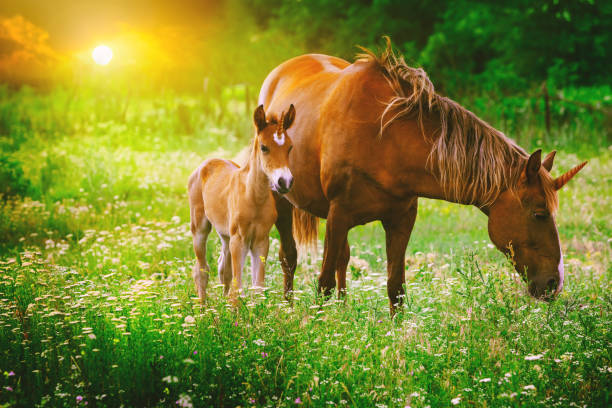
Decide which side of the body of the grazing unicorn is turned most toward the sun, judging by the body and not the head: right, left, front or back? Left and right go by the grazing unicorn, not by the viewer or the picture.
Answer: back

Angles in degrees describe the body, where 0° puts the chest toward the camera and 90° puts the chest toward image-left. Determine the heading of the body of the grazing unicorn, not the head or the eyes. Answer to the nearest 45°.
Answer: approximately 315°

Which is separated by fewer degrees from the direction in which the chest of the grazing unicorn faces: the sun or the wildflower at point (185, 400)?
the wildflower

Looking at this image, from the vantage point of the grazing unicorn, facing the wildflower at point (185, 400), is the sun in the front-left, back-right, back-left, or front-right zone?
back-right

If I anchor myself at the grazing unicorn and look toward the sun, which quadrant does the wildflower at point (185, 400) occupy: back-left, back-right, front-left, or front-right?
back-left
